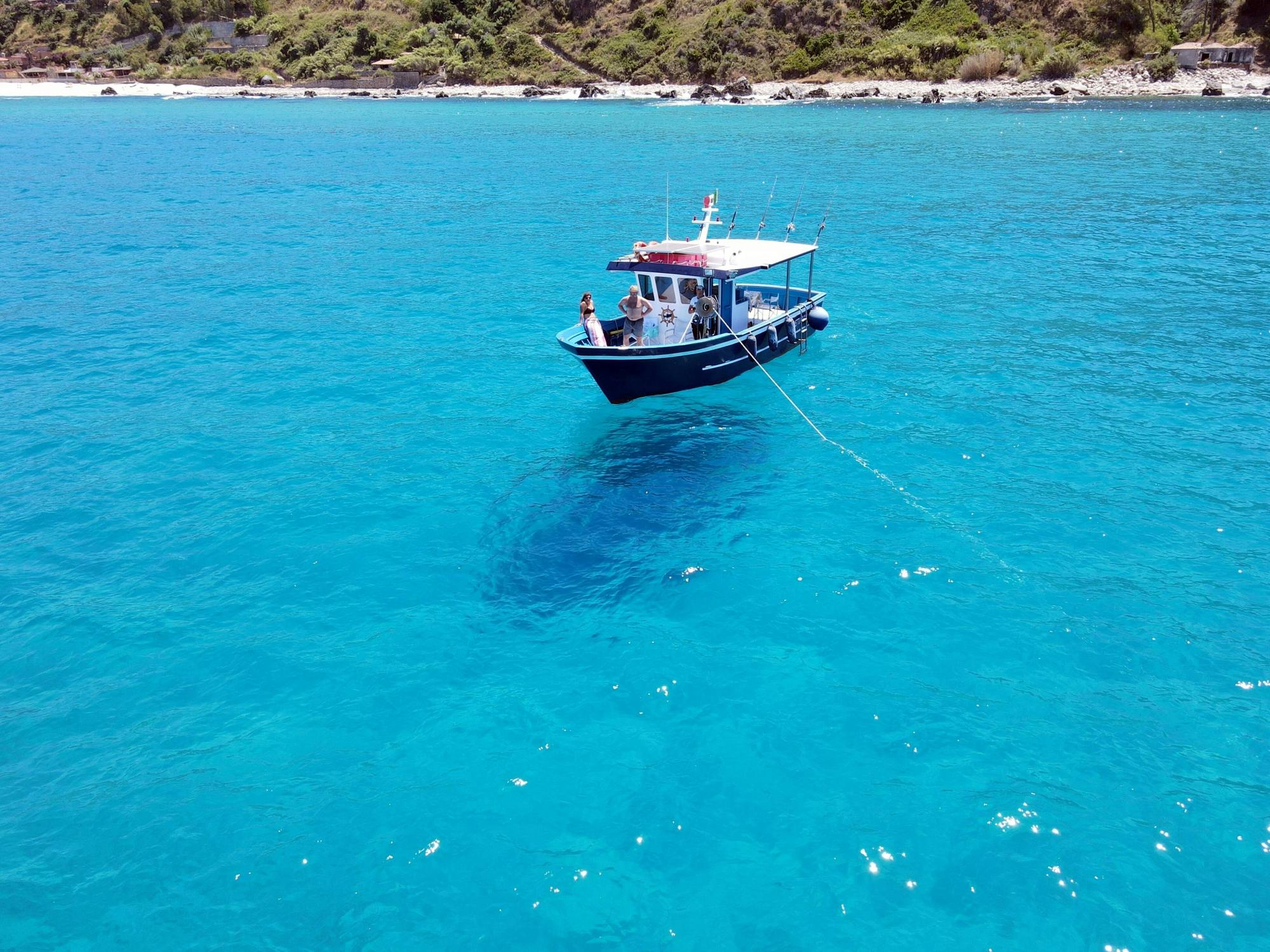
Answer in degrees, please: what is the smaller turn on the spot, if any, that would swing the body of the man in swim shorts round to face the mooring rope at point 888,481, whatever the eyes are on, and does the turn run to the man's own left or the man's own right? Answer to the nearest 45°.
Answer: approximately 45° to the man's own left

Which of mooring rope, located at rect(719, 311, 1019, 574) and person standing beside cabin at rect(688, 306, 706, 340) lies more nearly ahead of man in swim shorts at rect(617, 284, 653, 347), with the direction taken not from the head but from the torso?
the mooring rope

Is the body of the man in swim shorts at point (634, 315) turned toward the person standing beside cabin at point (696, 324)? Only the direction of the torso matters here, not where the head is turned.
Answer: no

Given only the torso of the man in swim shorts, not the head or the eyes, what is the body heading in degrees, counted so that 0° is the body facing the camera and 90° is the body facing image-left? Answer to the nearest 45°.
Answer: approximately 0°

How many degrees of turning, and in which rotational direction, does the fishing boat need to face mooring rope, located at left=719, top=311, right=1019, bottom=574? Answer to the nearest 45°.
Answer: approximately 90° to its left

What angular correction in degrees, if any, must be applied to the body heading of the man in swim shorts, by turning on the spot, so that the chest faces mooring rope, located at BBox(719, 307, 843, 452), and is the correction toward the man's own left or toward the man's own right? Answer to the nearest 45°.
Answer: approximately 90° to the man's own left
